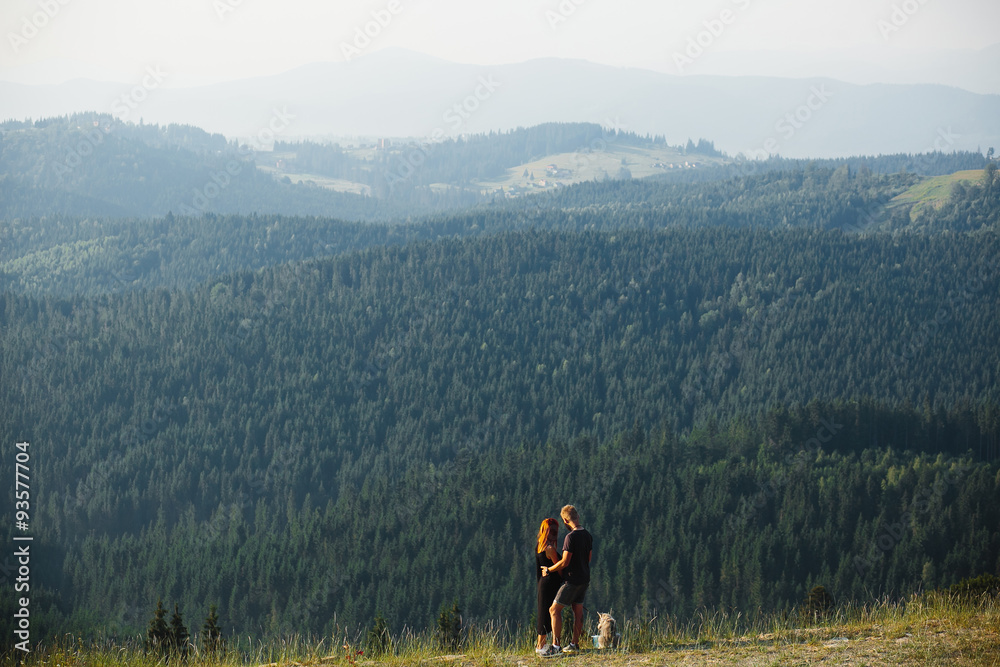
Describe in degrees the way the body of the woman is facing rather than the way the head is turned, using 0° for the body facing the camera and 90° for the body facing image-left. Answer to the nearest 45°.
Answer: approximately 270°

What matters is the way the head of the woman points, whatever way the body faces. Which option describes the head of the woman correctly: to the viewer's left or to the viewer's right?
to the viewer's right

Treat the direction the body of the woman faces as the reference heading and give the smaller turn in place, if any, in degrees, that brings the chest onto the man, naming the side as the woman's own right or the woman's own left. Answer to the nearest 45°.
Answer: approximately 45° to the woman's own right
